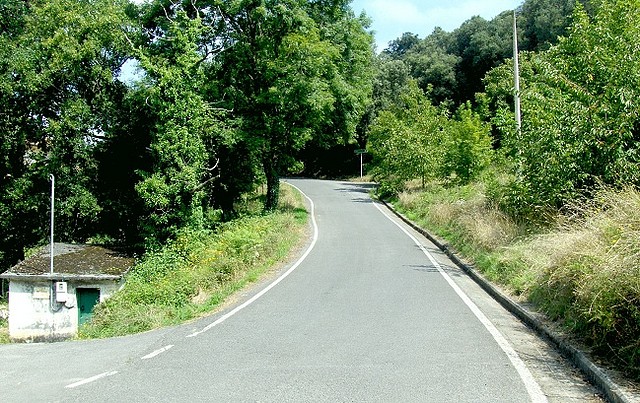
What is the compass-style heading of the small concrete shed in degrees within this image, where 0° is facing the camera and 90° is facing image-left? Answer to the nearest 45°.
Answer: approximately 0°
